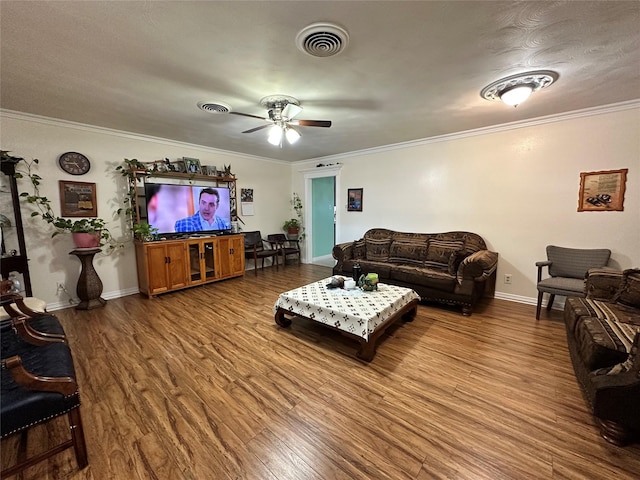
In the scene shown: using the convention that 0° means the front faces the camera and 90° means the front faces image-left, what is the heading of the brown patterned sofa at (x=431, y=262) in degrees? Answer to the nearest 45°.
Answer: approximately 45°

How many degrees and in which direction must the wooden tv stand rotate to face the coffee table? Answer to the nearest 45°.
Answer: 0° — it already faces it

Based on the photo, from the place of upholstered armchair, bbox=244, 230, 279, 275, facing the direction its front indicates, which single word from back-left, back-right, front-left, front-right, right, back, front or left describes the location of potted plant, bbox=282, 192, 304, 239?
left

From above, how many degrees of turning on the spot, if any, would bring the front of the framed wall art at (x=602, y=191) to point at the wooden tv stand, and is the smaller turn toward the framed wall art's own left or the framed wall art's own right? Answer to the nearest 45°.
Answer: approximately 45° to the framed wall art's own right

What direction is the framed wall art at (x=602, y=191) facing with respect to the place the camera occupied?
facing the viewer

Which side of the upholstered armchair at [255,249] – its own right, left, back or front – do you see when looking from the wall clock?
right

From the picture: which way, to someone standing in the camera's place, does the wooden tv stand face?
facing the viewer and to the right of the viewer

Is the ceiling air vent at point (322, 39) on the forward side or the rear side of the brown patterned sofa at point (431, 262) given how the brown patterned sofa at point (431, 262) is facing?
on the forward side

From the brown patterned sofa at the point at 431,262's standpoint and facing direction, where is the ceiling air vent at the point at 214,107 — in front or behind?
in front

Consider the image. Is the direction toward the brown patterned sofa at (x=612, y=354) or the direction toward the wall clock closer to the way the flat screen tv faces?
the brown patterned sofa

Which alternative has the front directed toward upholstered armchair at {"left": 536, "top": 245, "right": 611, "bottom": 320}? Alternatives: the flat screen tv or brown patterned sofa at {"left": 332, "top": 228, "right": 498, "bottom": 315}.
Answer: the flat screen tv

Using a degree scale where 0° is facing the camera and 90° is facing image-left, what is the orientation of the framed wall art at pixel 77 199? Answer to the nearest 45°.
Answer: approximately 0°

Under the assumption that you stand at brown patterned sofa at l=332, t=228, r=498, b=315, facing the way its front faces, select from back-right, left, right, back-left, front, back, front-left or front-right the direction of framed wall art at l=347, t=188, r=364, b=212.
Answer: right

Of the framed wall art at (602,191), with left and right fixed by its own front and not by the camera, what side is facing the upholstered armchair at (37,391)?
front

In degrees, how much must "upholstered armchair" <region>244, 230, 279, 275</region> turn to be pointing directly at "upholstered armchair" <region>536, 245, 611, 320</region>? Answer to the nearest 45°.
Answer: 0° — it already faces it

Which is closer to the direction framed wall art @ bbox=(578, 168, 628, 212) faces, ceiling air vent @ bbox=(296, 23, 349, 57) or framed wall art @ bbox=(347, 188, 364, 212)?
the ceiling air vent

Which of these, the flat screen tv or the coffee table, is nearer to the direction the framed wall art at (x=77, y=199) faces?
the coffee table
